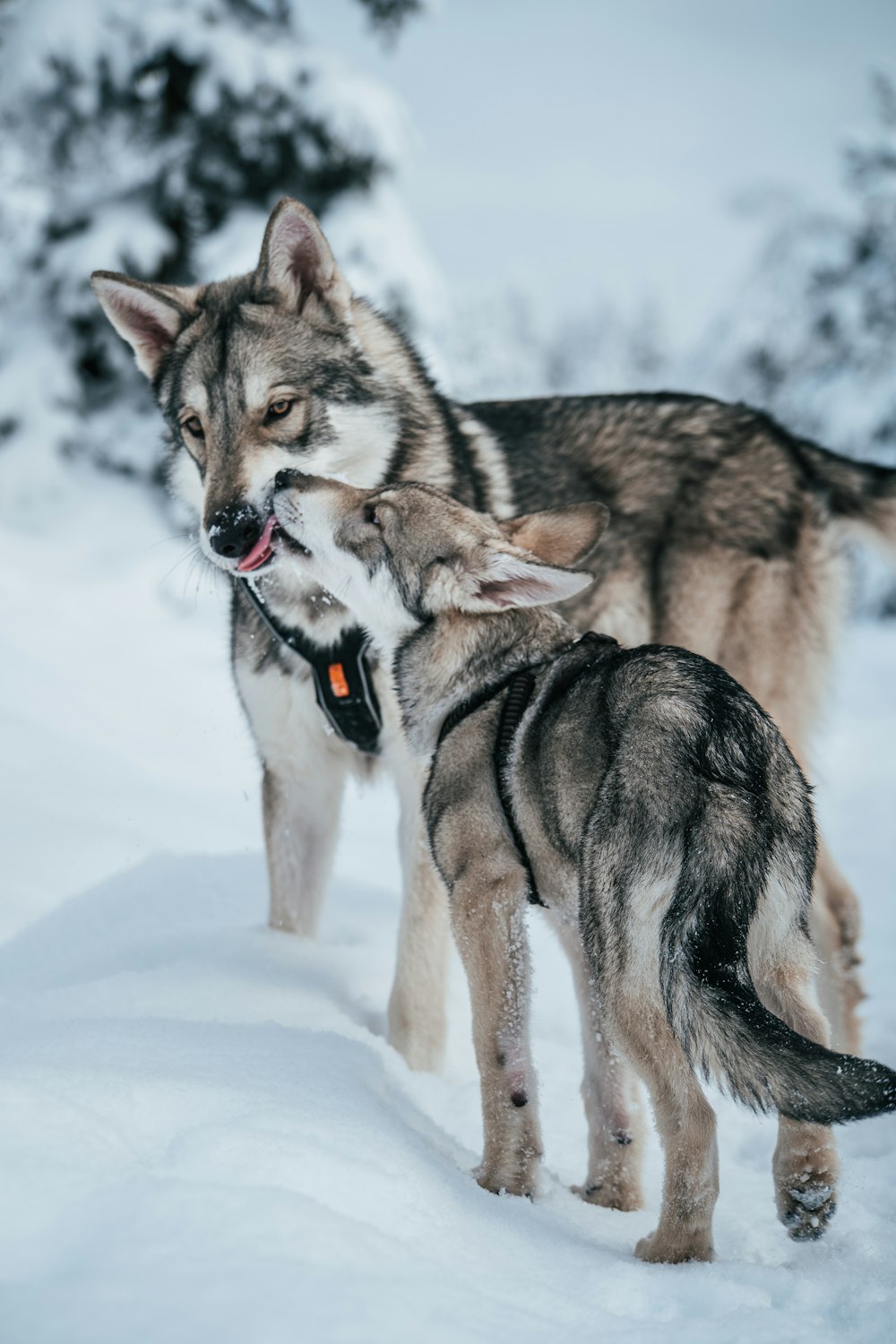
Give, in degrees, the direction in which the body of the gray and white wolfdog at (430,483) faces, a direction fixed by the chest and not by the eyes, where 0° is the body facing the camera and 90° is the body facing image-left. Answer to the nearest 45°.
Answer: approximately 45°

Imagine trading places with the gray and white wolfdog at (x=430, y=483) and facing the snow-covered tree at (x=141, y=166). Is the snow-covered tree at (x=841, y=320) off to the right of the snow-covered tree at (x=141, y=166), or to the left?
right

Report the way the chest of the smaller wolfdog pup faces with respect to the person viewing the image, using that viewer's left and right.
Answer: facing away from the viewer and to the left of the viewer

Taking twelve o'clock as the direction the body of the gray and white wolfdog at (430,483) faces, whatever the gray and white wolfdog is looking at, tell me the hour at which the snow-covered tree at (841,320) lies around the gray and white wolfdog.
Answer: The snow-covered tree is roughly at 5 o'clock from the gray and white wolfdog.

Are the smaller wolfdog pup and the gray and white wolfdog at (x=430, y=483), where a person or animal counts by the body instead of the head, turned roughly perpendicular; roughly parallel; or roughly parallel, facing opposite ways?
roughly perpendicular

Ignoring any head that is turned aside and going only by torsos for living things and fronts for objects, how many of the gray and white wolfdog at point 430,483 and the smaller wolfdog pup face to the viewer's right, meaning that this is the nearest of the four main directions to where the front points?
0

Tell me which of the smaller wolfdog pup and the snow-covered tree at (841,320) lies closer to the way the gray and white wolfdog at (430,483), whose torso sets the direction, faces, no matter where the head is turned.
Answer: the smaller wolfdog pup

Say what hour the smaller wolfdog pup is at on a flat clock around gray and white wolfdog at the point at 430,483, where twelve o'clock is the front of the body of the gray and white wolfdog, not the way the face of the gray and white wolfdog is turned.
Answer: The smaller wolfdog pup is roughly at 10 o'clock from the gray and white wolfdog.

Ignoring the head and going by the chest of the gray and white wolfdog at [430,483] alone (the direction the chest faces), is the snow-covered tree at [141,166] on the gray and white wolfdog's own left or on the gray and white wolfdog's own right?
on the gray and white wolfdog's own right
